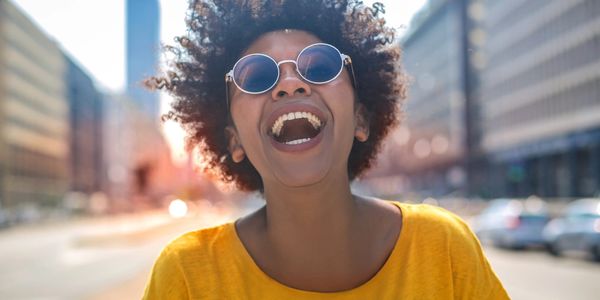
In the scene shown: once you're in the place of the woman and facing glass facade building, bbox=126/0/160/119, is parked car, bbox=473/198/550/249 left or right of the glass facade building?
right

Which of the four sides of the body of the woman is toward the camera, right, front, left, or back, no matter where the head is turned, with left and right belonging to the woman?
front

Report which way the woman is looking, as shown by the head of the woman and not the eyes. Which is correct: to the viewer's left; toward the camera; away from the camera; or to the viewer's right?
toward the camera
